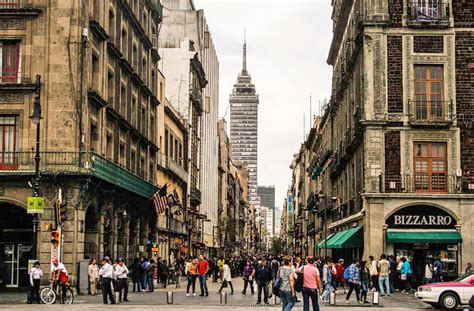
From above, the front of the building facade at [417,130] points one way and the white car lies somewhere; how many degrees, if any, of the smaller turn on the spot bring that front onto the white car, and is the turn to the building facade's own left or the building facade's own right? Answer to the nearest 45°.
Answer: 0° — it already faces it

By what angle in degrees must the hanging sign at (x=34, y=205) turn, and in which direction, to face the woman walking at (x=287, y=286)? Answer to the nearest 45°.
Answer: approximately 45° to its left

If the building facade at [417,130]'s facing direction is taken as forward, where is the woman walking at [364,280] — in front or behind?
in front

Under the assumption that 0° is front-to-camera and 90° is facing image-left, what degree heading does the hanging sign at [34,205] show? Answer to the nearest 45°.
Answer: approximately 0°
